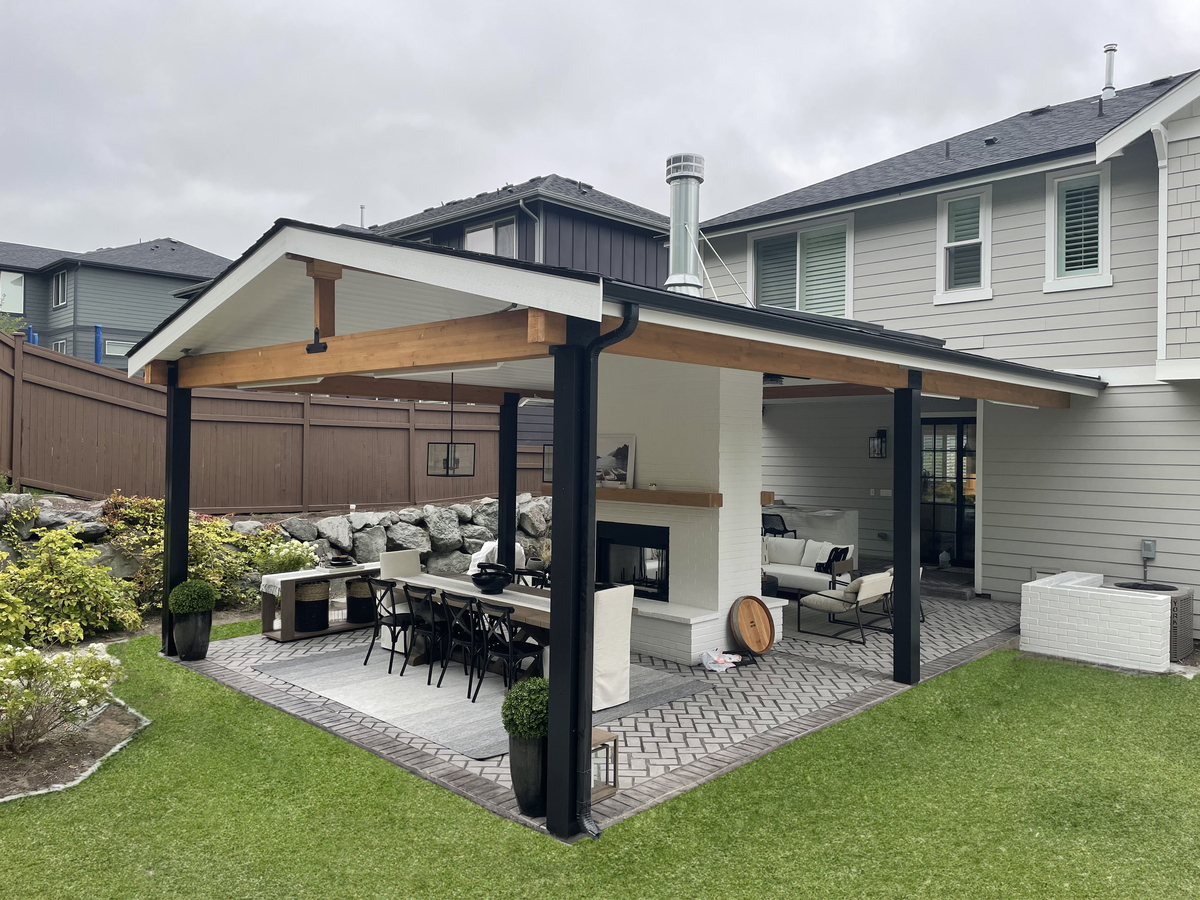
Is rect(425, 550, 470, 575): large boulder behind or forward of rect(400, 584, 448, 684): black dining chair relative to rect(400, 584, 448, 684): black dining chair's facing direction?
forward

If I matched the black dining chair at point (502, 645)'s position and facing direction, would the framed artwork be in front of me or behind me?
in front

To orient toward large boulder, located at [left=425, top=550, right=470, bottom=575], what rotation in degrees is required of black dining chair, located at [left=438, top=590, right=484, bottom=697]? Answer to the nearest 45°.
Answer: approximately 45° to its left

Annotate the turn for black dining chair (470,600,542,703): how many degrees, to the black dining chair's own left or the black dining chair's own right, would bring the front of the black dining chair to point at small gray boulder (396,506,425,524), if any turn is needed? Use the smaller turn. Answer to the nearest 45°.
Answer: approximately 45° to the black dining chair's own left

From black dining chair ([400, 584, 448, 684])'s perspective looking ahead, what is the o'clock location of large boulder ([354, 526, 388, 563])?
The large boulder is roughly at 10 o'clock from the black dining chair.

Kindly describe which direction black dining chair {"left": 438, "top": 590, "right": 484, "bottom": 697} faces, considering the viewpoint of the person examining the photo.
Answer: facing away from the viewer and to the right of the viewer

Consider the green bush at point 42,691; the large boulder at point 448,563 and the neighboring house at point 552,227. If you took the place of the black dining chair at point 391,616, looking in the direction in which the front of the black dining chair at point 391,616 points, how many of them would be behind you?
1

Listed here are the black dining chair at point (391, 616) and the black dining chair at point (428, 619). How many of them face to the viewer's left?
0

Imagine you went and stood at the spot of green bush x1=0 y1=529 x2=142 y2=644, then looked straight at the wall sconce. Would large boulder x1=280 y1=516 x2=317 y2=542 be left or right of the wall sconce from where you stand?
left

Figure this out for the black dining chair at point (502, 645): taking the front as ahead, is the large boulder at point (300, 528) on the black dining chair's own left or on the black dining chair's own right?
on the black dining chair's own left

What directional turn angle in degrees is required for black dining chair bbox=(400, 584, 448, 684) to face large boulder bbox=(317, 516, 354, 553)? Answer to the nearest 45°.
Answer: approximately 45° to its left

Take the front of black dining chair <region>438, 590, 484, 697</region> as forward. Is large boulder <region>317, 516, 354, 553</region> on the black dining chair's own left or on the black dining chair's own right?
on the black dining chair's own left

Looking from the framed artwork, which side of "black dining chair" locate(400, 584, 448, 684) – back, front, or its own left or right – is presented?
front

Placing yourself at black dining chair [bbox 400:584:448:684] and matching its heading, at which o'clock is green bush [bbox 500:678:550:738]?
The green bush is roughly at 4 o'clock from the black dining chair.

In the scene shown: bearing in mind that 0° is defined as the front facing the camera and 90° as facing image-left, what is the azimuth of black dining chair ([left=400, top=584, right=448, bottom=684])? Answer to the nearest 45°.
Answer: approximately 225°

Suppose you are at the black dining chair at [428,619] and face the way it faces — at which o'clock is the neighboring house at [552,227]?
The neighboring house is roughly at 11 o'clock from the black dining chair.

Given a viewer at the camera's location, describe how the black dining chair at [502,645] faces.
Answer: facing away from the viewer and to the right of the viewer

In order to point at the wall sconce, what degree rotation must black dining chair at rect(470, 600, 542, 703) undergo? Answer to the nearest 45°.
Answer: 0° — it already faces it
